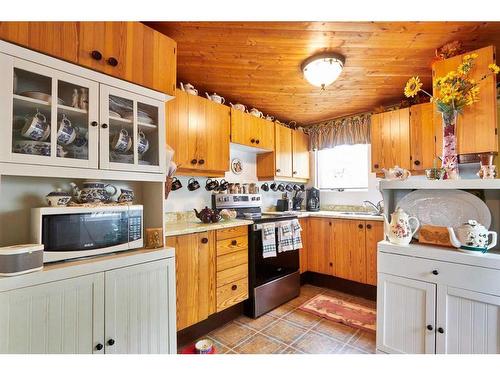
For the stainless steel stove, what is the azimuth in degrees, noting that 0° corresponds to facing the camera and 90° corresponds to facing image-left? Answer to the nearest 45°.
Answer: approximately 315°

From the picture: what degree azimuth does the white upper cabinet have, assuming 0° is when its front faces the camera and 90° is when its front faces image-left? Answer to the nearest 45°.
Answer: approximately 315°

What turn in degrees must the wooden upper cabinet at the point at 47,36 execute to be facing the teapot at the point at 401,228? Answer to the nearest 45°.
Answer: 0° — it already faces it

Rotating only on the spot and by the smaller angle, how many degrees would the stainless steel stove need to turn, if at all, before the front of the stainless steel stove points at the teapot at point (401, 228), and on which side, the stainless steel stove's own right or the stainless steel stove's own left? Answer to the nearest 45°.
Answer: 0° — it already faces it

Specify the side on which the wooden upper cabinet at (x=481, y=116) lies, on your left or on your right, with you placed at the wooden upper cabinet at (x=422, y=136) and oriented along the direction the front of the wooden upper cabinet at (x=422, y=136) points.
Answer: on your left
